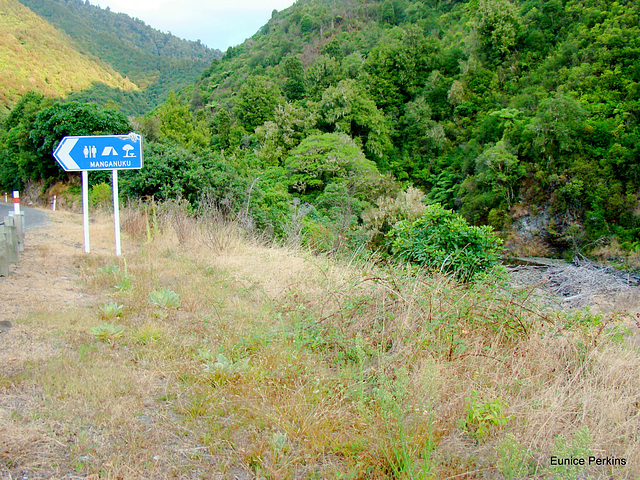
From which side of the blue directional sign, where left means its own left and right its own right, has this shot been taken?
front

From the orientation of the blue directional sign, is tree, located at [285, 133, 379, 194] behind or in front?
behind

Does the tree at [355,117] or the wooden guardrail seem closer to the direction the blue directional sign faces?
the wooden guardrail

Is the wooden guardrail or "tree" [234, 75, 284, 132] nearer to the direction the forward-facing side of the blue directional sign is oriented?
the wooden guardrail

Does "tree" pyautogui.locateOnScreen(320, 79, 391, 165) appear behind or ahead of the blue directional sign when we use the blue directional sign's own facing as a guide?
behind

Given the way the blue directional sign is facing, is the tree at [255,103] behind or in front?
behind

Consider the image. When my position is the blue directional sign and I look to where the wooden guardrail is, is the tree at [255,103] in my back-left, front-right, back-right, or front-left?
back-right

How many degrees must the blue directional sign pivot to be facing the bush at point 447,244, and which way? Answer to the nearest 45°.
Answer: approximately 90° to its left
